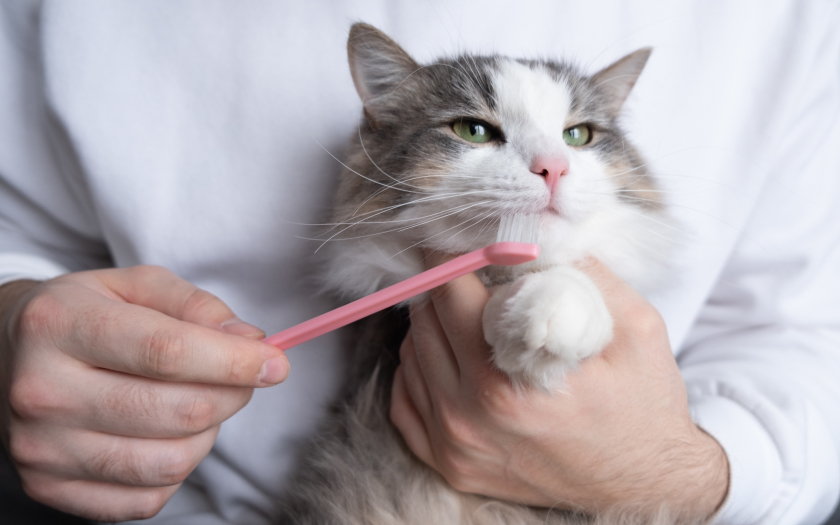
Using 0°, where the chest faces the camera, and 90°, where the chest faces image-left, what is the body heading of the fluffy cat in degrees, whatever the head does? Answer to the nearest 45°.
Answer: approximately 315°
